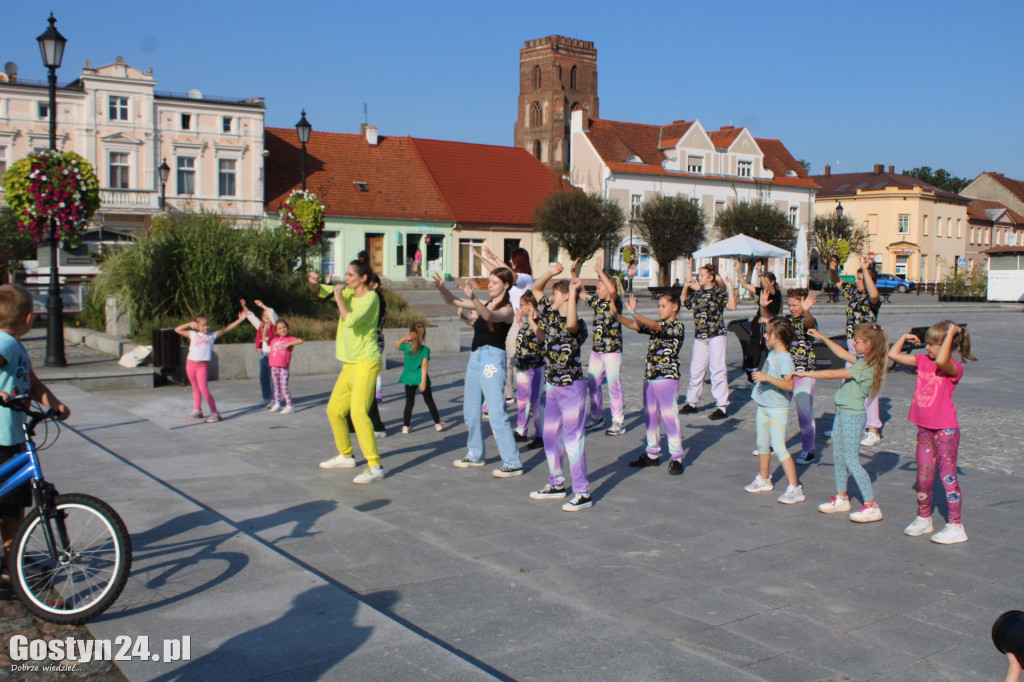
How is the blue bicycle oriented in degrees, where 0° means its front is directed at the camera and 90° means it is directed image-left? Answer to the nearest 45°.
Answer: approximately 270°

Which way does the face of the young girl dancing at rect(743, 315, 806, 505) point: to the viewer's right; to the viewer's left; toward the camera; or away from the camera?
to the viewer's left

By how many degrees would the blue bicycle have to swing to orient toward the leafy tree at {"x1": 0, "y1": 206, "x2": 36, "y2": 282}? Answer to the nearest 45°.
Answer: approximately 90° to its left

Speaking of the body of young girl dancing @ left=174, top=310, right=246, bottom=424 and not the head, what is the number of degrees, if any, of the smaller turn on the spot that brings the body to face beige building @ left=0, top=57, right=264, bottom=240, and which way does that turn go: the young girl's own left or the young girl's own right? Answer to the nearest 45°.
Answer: approximately 180°

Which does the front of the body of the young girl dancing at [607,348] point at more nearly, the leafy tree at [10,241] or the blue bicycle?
the blue bicycle
